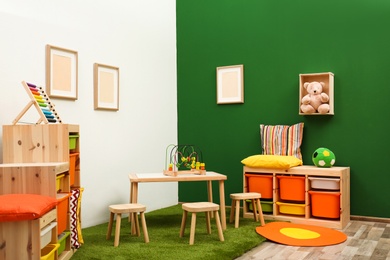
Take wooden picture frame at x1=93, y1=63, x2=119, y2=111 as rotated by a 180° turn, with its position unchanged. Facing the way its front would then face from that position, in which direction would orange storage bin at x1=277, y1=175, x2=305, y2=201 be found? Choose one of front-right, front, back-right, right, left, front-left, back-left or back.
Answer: back-right

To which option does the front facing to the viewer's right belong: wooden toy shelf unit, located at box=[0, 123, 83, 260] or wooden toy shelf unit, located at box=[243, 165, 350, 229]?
wooden toy shelf unit, located at box=[0, 123, 83, 260]

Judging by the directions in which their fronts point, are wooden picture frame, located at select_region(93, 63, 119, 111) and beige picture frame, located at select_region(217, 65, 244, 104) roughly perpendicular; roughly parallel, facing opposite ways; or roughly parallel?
roughly perpendicular

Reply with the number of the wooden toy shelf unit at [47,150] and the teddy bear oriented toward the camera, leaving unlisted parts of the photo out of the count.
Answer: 1

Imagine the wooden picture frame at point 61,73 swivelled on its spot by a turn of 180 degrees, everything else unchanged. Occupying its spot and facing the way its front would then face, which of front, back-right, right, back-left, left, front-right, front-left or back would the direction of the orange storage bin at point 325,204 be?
back-right

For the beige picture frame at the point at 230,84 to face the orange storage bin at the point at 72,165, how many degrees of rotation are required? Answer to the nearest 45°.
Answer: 0° — it already faces it

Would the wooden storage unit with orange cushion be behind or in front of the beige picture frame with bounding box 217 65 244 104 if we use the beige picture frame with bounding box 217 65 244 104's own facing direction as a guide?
in front

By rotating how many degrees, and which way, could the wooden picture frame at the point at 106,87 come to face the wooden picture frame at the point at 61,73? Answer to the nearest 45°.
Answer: approximately 90° to its right

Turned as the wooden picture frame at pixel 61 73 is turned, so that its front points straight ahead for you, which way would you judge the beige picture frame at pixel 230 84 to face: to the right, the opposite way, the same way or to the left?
to the right

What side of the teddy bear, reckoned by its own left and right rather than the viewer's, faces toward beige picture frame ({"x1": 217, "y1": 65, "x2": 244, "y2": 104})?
right

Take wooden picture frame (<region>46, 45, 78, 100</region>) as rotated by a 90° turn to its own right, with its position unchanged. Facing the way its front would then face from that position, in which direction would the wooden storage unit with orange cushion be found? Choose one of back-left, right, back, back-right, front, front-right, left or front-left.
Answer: front-left
